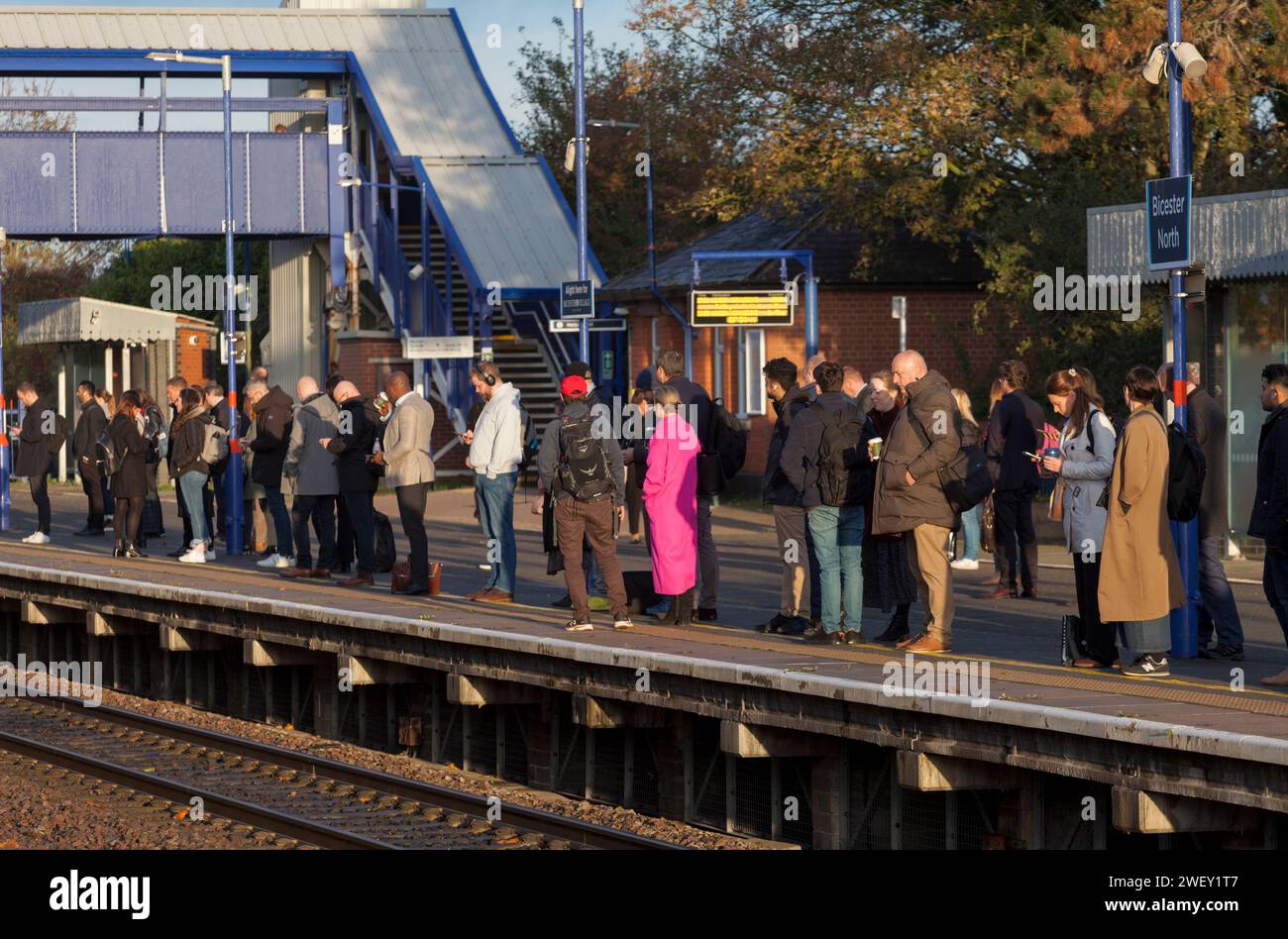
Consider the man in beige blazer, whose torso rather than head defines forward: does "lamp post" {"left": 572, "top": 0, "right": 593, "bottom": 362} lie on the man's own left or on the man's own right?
on the man's own right

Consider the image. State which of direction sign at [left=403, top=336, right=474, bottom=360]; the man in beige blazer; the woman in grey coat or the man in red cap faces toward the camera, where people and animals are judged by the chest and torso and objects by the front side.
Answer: the direction sign

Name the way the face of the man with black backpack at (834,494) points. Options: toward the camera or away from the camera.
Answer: away from the camera

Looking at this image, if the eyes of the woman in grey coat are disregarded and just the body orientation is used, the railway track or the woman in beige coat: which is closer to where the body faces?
the railway track

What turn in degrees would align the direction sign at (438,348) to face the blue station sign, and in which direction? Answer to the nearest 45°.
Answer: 0° — it already faces it

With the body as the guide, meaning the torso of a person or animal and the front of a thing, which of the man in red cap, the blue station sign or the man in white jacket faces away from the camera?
the man in red cap

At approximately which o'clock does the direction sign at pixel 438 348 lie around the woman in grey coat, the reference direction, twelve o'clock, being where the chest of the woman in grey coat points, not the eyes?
The direction sign is roughly at 2 o'clock from the woman in grey coat.

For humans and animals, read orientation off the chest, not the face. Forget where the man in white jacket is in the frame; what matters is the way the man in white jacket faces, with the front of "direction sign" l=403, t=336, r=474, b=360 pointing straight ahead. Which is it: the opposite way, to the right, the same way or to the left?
to the right

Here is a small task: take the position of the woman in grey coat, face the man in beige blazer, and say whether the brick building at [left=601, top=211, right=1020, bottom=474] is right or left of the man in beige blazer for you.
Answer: right

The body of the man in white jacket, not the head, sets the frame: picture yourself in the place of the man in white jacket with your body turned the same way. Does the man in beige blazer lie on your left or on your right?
on your right

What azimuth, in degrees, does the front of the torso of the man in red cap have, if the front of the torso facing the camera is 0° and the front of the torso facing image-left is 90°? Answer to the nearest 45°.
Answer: approximately 180°

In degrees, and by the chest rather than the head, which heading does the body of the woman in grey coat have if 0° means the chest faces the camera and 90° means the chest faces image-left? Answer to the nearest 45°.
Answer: approximately 90°

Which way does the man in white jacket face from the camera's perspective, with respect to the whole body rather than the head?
to the viewer's left

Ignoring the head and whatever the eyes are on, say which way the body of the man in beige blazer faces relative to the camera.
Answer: to the viewer's left

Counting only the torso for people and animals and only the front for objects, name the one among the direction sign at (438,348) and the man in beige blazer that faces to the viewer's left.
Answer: the man in beige blazer

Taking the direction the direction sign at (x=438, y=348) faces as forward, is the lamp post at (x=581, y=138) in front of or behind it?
in front
